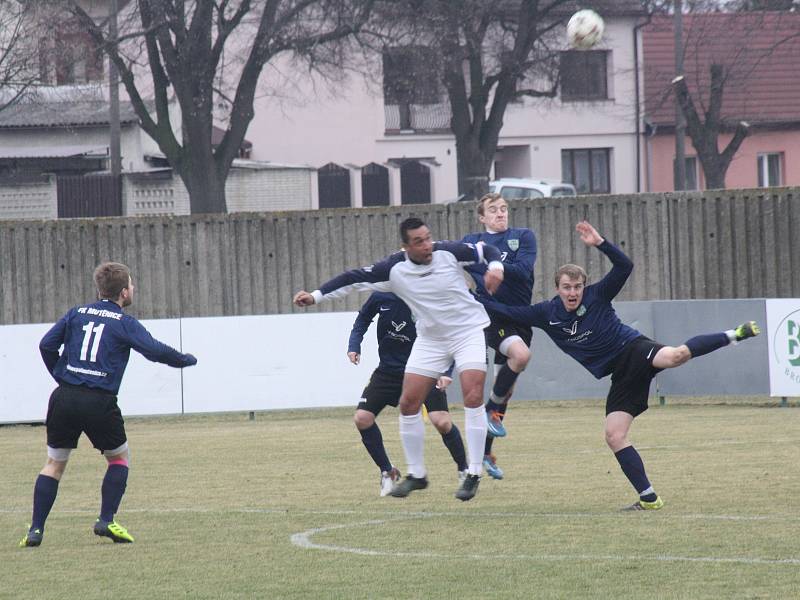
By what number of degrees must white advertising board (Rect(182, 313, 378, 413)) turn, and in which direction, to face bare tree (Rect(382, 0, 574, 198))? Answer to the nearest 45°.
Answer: approximately 180°

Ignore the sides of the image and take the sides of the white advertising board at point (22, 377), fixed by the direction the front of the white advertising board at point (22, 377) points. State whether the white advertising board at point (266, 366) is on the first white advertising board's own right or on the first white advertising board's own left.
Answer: on the first white advertising board's own left

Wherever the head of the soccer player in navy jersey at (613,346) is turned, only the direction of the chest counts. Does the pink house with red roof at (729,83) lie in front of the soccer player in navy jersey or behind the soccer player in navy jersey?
behind

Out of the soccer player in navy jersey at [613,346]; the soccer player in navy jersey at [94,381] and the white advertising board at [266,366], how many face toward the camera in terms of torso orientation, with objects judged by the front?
2

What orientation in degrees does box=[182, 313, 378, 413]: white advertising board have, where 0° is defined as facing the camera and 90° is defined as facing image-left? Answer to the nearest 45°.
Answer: approximately 0°

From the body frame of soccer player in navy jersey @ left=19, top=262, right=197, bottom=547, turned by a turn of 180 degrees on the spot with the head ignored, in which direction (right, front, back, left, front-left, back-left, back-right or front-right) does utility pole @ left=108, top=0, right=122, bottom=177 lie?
back-right

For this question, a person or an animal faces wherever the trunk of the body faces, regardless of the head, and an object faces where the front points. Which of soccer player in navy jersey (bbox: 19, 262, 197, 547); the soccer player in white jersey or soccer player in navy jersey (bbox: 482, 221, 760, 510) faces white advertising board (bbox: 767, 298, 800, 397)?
soccer player in navy jersey (bbox: 19, 262, 197, 547)

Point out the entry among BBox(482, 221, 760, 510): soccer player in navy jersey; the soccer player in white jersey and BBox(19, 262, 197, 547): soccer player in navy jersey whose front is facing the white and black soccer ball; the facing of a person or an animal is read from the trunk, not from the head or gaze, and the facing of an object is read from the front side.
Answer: BBox(19, 262, 197, 547): soccer player in navy jersey

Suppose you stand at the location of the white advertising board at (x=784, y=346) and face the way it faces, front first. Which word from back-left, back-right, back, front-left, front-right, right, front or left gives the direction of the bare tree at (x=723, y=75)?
back

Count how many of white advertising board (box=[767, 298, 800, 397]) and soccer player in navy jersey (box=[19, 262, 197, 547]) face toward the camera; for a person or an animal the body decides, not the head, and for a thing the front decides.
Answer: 1

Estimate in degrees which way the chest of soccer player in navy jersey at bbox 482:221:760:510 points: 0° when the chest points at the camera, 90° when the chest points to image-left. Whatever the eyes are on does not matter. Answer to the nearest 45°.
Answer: approximately 0°
